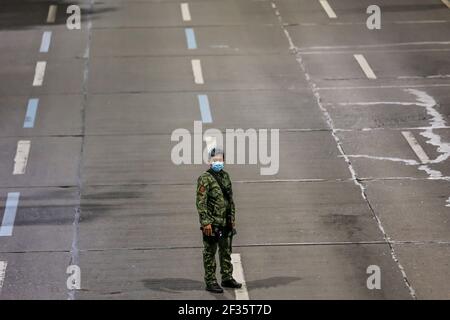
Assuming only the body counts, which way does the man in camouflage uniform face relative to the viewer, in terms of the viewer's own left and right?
facing the viewer and to the right of the viewer
